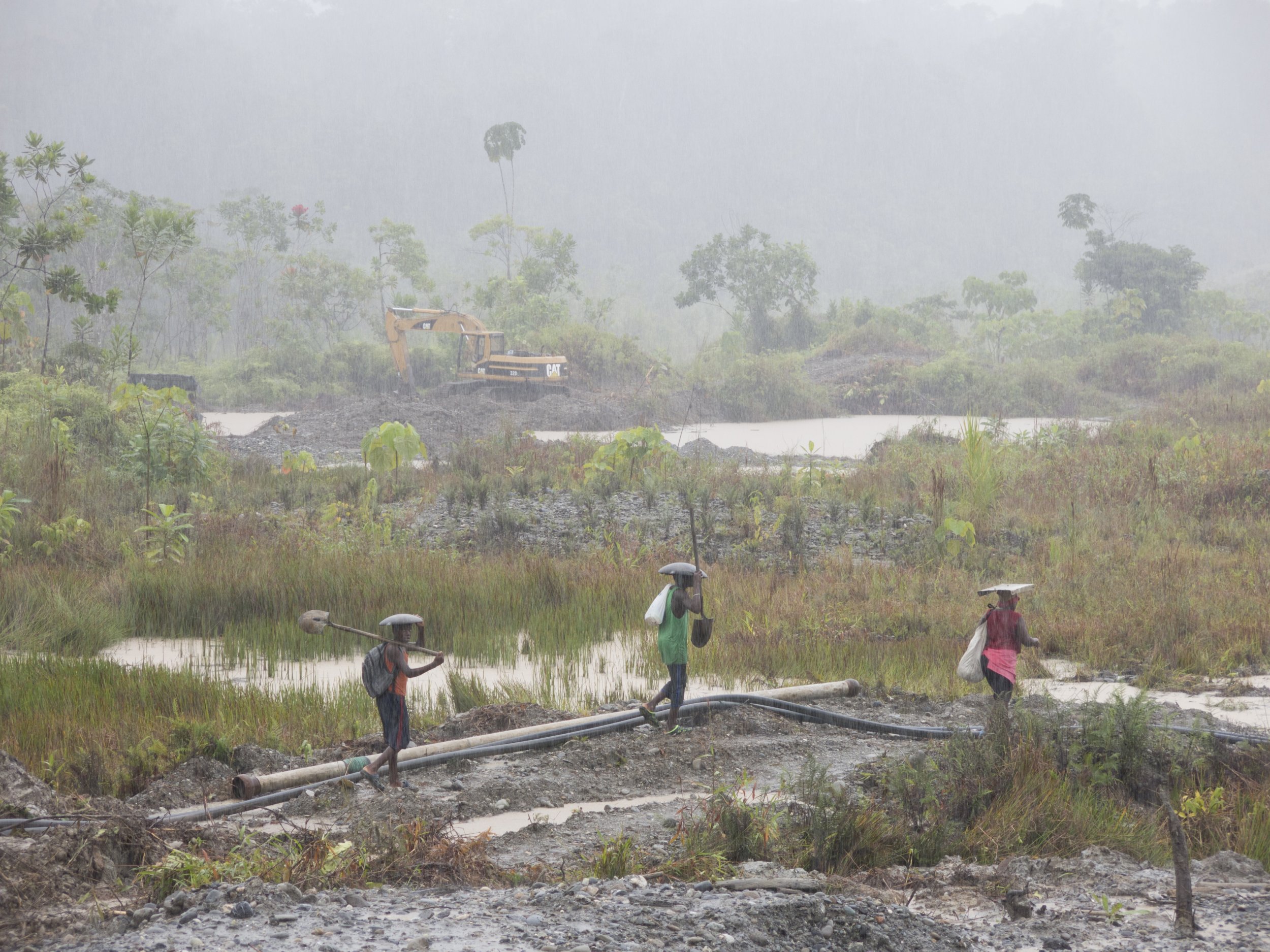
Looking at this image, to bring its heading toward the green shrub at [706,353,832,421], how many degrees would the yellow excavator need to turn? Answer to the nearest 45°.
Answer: approximately 180°

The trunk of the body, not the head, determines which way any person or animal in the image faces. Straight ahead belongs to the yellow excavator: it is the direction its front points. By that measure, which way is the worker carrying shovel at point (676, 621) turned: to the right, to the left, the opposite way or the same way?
the opposite way

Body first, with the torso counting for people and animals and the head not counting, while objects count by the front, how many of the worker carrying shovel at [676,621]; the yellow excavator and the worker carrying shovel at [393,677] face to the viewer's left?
1

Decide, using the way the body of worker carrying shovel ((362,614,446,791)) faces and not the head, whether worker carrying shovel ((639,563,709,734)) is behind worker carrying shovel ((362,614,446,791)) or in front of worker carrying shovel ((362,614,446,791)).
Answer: in front

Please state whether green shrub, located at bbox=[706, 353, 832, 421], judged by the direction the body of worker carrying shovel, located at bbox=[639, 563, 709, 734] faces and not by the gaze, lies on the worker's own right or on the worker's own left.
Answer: on the worker's own left

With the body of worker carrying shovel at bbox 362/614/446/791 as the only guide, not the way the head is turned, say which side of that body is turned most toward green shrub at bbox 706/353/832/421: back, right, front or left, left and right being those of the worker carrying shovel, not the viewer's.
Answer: left

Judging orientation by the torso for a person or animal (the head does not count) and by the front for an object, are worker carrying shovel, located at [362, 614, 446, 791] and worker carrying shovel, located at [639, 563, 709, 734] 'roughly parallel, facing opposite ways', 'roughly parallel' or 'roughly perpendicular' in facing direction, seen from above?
roughly parallel

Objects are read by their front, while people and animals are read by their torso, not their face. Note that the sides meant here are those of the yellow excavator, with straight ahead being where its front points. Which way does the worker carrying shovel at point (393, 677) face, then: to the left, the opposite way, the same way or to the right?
the opposite way

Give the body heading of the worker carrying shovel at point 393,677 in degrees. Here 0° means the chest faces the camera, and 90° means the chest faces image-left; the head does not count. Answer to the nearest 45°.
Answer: approximately 270°

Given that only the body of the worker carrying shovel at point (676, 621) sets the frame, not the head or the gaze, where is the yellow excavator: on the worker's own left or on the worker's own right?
on the worker's own left

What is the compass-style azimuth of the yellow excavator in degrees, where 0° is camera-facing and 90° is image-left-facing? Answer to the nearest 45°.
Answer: approximately 90°

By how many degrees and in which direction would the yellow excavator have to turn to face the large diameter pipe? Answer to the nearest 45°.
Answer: approximately 90° to its left

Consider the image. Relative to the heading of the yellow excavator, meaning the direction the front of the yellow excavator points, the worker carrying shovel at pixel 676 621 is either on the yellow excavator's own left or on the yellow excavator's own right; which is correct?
on the yellow excavator's own left

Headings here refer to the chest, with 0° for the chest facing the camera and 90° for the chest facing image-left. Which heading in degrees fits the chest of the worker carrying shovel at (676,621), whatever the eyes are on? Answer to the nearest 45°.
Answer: approximately 270°
